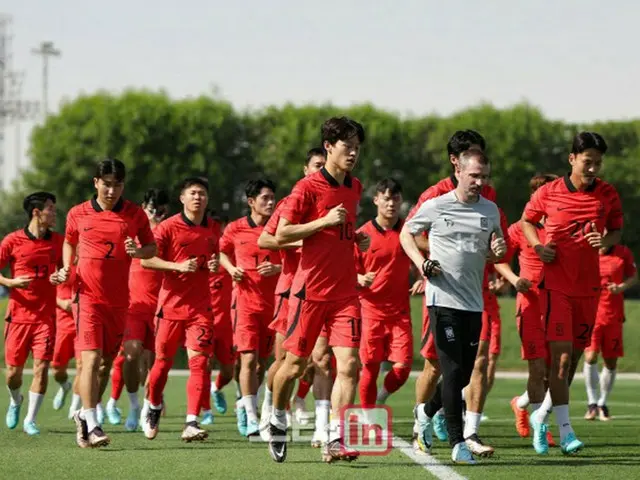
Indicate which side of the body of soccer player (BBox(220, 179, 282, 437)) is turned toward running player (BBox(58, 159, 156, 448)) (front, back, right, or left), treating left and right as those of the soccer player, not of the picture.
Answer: right

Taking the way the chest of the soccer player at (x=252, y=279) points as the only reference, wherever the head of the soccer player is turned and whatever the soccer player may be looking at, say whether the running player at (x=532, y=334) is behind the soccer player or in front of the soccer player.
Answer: in front

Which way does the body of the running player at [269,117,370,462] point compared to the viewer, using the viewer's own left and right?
facing the viewer and to the right of the viewer

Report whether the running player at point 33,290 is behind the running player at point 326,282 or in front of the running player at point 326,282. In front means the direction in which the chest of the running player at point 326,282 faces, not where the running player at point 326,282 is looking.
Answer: behind

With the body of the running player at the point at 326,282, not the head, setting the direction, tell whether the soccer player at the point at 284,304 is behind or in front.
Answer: behind

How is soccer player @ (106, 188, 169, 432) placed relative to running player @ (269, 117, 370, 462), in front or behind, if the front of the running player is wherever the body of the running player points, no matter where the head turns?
behind

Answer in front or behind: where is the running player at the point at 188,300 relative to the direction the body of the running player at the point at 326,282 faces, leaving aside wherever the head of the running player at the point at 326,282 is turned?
behind
